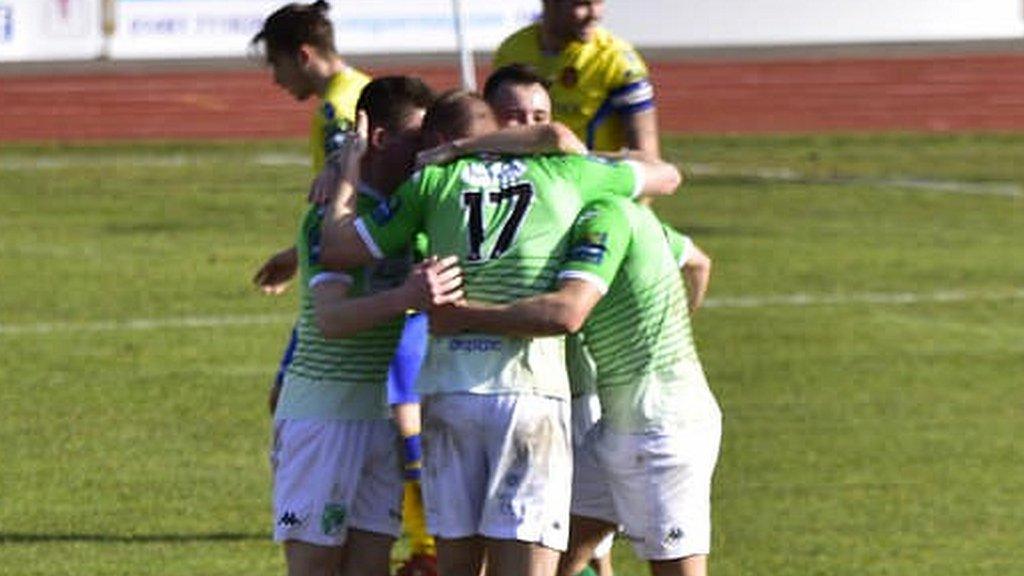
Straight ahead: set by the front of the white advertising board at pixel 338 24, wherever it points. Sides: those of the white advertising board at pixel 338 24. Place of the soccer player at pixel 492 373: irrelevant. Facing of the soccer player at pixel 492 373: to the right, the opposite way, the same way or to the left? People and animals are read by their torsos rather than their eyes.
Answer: the opposite way

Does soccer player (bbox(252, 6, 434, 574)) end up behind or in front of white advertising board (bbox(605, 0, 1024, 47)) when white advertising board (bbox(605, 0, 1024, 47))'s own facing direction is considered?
in front

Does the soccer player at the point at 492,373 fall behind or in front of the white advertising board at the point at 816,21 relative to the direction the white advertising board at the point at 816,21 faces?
in front

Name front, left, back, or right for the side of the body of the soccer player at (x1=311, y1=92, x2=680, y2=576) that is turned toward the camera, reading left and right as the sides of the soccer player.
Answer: back

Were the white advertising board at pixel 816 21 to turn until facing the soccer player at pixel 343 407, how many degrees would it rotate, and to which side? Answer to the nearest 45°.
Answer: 0° — it already faces them

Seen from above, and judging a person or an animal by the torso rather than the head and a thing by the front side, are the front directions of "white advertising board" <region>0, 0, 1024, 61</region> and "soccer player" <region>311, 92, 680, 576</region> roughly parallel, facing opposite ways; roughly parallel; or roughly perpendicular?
roughly parallel, facing opposite ways

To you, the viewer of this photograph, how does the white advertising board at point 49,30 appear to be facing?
facing the viewer

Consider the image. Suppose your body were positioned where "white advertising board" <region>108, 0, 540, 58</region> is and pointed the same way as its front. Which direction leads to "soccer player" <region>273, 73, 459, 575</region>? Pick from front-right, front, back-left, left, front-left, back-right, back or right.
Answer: front

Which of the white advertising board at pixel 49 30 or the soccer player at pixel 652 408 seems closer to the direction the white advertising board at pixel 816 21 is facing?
the soccer player

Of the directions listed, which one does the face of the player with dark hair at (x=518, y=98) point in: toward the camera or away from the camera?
toward the camera

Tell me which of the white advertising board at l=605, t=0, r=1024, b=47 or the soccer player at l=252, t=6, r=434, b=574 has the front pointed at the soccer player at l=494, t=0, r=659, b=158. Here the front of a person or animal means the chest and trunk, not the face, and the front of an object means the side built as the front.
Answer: the white advertising board

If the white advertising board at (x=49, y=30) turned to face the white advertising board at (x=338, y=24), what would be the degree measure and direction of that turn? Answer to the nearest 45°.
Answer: approximately 90° to its left

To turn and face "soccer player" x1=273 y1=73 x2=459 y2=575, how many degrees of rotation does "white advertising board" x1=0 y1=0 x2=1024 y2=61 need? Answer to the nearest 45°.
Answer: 0° — it already faces them

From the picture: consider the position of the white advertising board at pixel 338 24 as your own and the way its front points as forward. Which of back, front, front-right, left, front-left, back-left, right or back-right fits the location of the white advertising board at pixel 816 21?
left

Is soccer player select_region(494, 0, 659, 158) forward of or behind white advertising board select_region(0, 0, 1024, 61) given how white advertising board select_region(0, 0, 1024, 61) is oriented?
forward

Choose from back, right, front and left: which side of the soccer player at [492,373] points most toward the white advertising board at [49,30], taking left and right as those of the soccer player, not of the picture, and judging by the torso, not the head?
front

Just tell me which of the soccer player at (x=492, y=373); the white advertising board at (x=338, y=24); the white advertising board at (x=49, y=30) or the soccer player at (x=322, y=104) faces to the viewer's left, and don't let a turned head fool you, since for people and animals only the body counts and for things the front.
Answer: the soccer player at (x=322, y=104)

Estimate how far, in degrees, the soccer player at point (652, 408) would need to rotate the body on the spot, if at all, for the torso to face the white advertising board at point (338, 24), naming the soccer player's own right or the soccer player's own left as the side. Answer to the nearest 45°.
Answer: approximately 45° to the soccer player's own right

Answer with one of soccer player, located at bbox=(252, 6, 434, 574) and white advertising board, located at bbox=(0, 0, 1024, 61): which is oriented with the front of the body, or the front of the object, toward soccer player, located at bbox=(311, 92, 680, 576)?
the white advertising board

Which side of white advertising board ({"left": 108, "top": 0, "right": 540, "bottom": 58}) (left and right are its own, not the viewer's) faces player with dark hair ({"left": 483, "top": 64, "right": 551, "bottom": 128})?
front
